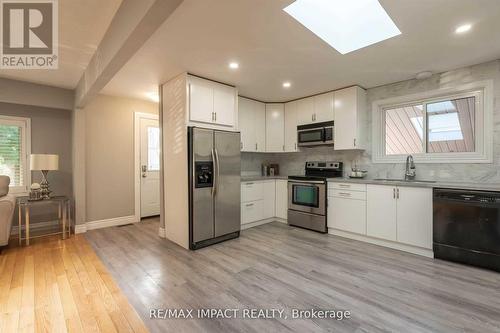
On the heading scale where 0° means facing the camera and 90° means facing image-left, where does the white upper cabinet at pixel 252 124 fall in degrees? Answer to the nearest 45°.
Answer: approximately 315°

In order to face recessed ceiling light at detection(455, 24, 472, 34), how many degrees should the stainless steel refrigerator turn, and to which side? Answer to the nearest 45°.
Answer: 0° — it already faces it

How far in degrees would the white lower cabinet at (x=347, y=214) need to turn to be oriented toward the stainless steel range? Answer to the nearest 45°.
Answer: approximately 90° to its right

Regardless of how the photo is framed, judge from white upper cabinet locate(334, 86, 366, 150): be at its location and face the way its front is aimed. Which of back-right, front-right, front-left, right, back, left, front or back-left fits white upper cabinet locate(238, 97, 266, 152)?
front-right

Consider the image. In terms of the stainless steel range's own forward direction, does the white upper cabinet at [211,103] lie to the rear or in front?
in front

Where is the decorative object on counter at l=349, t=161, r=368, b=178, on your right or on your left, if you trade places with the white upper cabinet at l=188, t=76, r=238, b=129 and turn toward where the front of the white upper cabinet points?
on your left

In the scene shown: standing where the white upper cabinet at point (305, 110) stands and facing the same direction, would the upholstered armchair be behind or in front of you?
in front

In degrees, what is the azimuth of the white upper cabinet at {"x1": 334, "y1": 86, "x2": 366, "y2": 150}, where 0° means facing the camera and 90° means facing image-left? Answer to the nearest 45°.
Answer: approximately 45°
